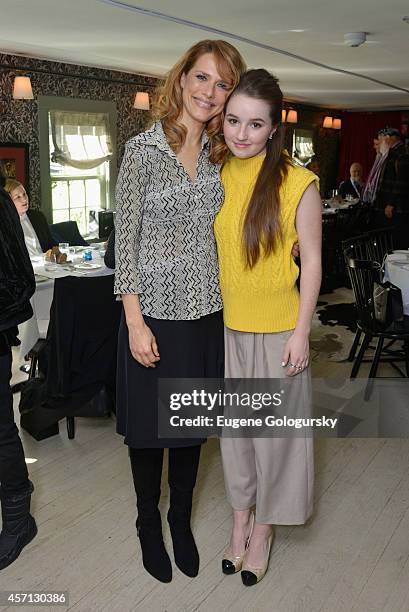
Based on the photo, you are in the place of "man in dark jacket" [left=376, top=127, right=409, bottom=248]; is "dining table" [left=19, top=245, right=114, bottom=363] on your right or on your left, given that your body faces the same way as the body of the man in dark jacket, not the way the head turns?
on your left

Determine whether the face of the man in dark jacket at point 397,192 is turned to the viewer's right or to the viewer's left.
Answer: to the viewer's left

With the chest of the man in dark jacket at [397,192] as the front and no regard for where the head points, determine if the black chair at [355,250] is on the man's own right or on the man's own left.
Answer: on the man's own left

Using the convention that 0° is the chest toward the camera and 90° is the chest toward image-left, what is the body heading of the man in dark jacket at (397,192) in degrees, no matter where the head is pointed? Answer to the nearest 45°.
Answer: approximately 90°

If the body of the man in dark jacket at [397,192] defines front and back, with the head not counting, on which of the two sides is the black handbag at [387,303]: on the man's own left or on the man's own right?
on the man's own left

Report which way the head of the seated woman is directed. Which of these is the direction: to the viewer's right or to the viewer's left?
to the viewer's right
